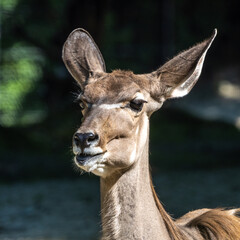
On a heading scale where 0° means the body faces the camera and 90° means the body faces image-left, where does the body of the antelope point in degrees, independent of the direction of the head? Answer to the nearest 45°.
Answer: approximately 45°
